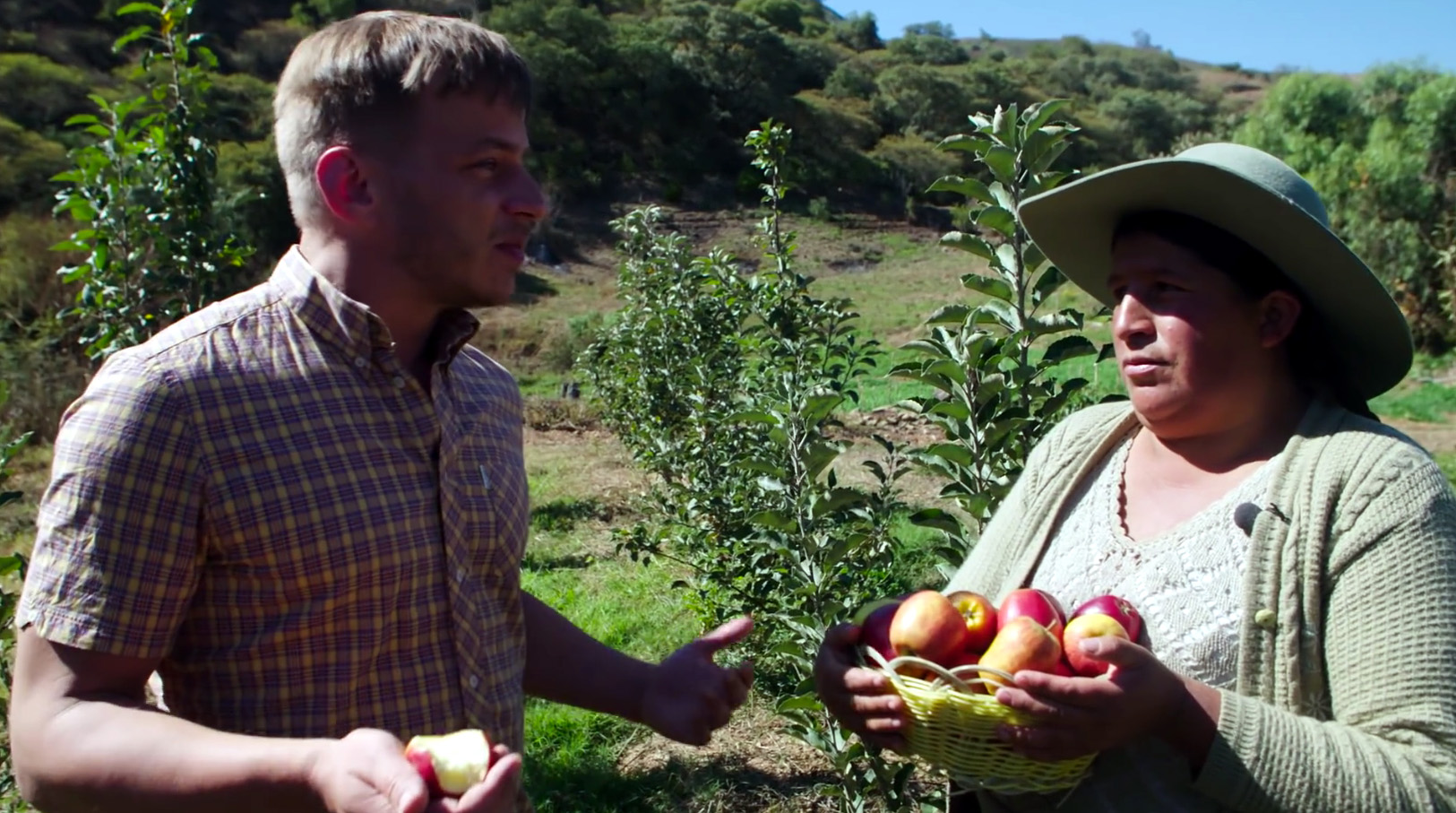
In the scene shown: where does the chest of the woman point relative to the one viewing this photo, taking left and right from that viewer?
facing the viewer and to the left of the viewer

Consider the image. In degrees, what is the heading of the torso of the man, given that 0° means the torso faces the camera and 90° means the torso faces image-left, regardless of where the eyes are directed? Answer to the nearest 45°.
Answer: approximately 315°

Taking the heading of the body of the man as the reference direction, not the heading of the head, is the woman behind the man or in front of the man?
in front

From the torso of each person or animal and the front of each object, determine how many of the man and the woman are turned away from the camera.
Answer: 0

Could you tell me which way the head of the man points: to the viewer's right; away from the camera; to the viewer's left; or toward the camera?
to the viewer's right

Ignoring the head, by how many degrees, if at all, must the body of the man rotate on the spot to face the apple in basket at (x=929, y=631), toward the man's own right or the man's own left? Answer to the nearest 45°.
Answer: approximately 45° to the man's own left

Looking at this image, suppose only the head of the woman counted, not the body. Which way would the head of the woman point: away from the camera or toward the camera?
toward the camera
